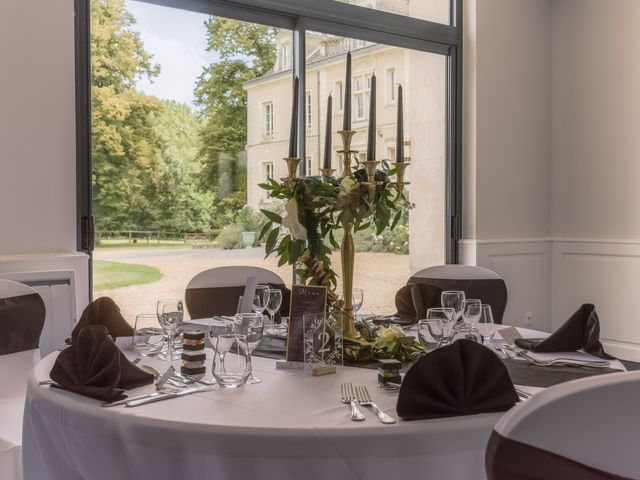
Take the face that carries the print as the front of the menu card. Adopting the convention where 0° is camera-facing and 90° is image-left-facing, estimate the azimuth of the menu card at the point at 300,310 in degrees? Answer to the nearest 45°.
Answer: approximately 0°

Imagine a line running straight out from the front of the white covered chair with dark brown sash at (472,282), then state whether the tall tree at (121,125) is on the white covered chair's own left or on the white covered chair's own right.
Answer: on the white covered chair's own right

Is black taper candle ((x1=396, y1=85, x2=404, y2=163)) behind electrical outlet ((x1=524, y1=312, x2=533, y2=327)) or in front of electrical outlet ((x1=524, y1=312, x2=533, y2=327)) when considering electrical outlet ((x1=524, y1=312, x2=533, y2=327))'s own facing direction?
in front

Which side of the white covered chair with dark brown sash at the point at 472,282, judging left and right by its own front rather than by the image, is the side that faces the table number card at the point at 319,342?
front

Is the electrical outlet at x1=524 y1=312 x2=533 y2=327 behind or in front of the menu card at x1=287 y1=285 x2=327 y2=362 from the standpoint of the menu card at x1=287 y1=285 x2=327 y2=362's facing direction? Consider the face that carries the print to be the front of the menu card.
behind

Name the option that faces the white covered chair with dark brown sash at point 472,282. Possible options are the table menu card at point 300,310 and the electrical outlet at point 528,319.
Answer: the electrical outlet

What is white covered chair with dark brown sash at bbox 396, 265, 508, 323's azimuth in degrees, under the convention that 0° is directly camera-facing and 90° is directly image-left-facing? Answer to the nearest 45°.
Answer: approximately 0°
